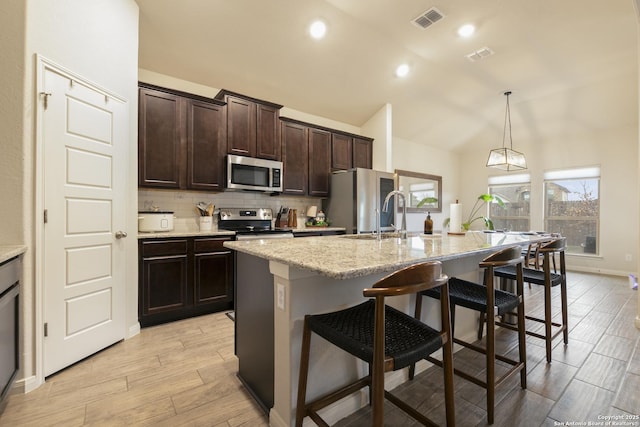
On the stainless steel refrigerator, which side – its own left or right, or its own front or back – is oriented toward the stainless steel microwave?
right

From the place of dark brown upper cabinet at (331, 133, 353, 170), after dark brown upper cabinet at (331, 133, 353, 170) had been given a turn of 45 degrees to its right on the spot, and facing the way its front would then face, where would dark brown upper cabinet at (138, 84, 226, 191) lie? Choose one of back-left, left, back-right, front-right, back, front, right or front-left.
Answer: front-right

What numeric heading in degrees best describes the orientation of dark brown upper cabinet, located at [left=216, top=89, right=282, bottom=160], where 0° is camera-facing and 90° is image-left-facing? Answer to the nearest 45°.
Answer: approximately 315°

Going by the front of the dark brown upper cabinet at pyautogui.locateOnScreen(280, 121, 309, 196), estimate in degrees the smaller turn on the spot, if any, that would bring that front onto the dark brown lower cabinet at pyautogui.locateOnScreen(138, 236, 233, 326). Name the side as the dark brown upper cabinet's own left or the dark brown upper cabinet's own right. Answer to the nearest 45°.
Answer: approximately 90° to the dark brown upper cabinet's own right

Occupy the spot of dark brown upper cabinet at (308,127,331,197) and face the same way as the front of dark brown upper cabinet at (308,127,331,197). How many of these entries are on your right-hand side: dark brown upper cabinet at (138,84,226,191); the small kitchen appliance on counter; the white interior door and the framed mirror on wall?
3

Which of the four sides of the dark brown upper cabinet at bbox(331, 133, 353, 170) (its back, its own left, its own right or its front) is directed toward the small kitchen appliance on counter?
right
